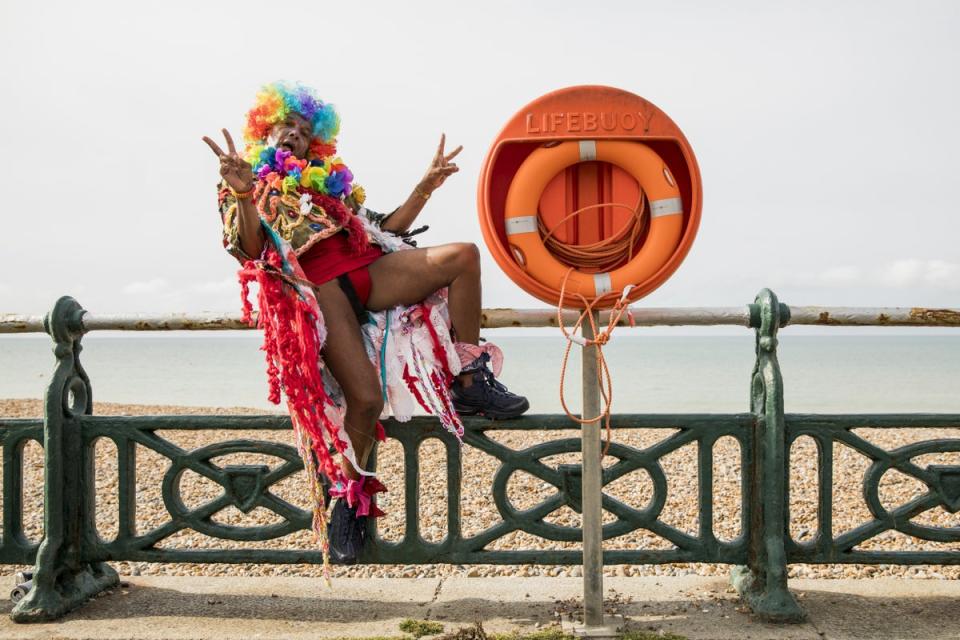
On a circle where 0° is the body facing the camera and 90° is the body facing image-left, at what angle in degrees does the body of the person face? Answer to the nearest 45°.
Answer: approximately 315°
